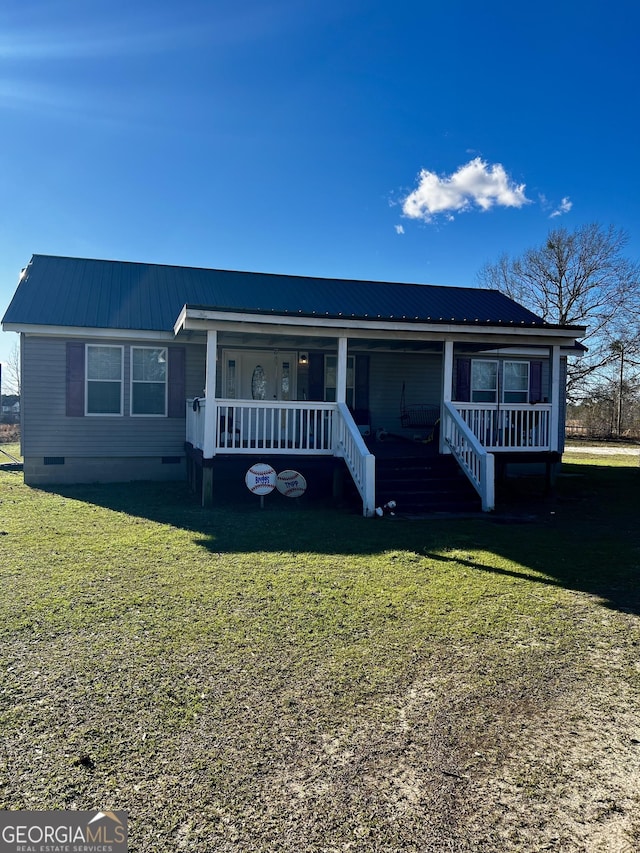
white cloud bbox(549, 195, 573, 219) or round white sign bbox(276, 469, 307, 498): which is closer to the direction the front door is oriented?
the round white sign

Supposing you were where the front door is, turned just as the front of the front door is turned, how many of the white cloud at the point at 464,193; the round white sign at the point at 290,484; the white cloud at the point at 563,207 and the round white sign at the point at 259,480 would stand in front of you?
2

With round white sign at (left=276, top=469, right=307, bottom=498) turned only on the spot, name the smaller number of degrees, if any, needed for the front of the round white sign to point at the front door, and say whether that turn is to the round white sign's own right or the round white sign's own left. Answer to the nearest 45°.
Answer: approximately 180°

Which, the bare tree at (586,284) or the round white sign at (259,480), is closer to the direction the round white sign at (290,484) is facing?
the round white sign

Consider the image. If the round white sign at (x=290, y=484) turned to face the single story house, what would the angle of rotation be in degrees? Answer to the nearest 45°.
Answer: approximately 180°

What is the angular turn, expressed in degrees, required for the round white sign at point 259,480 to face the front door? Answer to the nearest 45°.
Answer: approximately 180°

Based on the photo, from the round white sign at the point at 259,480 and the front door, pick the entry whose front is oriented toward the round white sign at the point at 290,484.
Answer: the front door

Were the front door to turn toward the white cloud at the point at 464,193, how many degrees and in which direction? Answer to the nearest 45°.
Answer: approximately 135° to its left

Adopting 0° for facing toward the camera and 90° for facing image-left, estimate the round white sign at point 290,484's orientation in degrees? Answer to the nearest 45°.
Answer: approximately 0°
